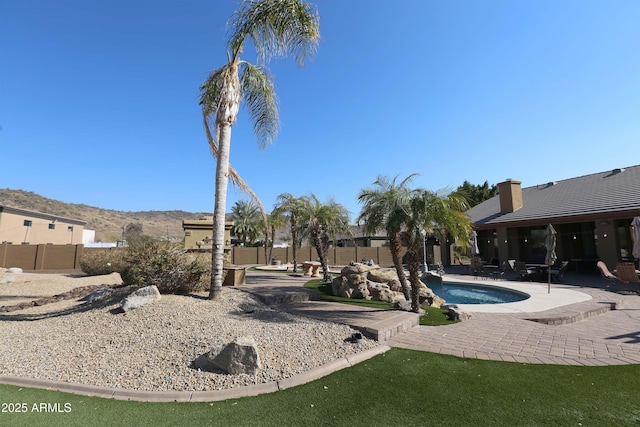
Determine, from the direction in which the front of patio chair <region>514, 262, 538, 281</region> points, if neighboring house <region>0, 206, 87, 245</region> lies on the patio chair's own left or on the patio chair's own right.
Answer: on the patio chair's own right

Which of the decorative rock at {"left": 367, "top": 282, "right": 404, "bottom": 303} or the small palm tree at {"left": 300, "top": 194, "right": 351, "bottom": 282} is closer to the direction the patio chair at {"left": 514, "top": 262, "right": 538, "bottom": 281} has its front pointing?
the decorative rock

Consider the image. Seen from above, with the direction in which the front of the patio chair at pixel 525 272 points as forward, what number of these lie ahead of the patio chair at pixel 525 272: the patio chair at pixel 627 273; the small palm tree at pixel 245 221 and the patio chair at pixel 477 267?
1

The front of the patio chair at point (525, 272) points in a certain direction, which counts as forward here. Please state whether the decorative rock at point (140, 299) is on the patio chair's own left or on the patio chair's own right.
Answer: on the patio chair's own right

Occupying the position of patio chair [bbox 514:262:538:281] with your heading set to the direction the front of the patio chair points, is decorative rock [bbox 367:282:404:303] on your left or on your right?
on your right

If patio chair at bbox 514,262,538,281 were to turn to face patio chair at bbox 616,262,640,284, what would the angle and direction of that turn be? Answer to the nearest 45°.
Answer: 0° — it already faces it
